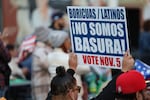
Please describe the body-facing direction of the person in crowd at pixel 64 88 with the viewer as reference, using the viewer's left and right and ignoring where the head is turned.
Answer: facing away from the viewer and to the right of the viewer

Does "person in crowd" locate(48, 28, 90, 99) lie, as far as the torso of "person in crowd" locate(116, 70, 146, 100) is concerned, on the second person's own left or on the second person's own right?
on the second person's own left

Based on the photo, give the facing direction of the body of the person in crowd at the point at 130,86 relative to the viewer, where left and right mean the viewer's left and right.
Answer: facing away from the viewer and to the right of the viewer

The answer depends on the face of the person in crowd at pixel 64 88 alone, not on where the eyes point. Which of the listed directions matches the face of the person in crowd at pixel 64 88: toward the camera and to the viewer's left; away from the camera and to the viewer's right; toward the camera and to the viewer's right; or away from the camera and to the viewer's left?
away from the camera and to the viewer's right

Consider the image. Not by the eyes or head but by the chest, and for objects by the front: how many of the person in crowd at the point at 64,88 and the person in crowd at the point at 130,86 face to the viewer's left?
0
